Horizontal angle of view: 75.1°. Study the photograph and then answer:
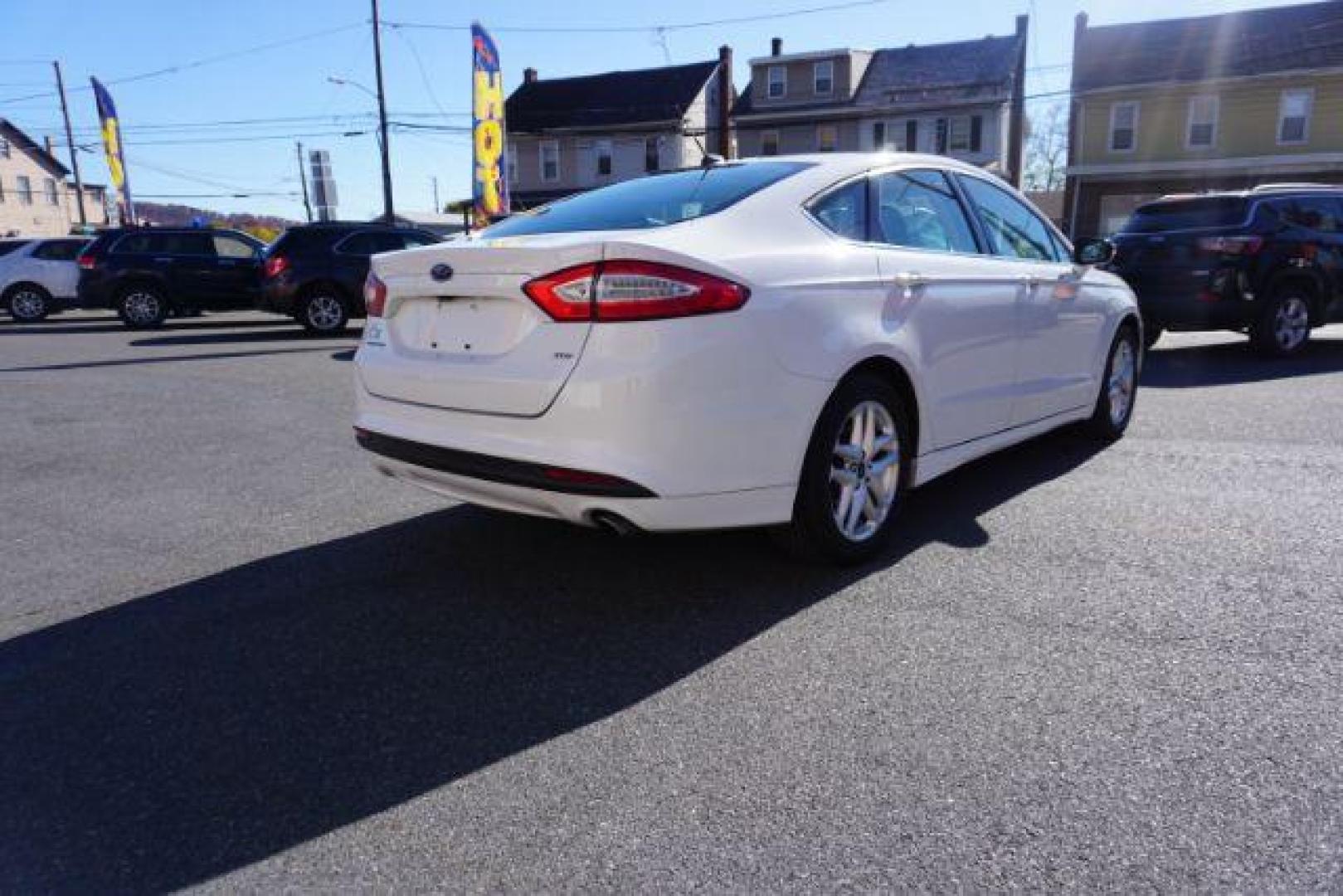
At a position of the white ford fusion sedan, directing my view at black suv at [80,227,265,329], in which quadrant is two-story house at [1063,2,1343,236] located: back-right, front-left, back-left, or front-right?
front-right

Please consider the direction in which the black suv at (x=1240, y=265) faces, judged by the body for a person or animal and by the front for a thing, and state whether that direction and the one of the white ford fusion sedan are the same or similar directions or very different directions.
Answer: same or similar directions

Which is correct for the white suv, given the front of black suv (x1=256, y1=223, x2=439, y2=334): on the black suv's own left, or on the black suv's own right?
on the black suv's own left

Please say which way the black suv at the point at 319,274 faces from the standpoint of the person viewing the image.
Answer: facing to the right of the viewer

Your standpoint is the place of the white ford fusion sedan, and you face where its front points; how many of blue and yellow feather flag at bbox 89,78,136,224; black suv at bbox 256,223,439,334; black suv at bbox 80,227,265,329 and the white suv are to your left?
4

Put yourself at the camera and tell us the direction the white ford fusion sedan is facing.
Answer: facing away from the viewer and to the right of the viewer

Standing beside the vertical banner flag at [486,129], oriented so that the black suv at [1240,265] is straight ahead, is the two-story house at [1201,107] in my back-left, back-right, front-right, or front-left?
front-left

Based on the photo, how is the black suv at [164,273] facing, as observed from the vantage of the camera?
facing to the right of the viewer

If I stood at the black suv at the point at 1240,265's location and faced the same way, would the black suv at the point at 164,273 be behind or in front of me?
behind

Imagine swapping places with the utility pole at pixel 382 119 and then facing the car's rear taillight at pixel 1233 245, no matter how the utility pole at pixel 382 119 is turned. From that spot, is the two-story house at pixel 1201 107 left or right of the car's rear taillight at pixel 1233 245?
left

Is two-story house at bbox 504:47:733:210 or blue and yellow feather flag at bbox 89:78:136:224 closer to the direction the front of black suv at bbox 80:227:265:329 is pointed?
the two-story house

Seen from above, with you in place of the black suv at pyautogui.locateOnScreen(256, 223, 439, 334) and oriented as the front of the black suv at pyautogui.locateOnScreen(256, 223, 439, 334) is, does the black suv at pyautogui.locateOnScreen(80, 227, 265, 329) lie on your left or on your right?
on your left

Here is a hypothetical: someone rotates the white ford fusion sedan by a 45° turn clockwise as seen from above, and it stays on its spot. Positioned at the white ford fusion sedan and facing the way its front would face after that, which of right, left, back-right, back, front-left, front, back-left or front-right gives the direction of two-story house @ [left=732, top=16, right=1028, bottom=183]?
left

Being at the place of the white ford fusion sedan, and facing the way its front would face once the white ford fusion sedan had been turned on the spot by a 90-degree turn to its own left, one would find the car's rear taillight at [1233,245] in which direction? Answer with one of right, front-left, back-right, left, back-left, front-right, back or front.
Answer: right

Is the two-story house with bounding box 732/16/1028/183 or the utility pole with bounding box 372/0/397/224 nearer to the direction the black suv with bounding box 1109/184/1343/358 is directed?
the two-story house

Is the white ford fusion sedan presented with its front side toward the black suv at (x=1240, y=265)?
yes

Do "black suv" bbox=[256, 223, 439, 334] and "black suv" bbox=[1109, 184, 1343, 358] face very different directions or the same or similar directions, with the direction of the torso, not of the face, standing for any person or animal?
same or similar directions

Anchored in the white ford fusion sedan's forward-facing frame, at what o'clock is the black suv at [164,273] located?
The black suv is roughly at 9 o'clock from the white ford fusion sedan.
